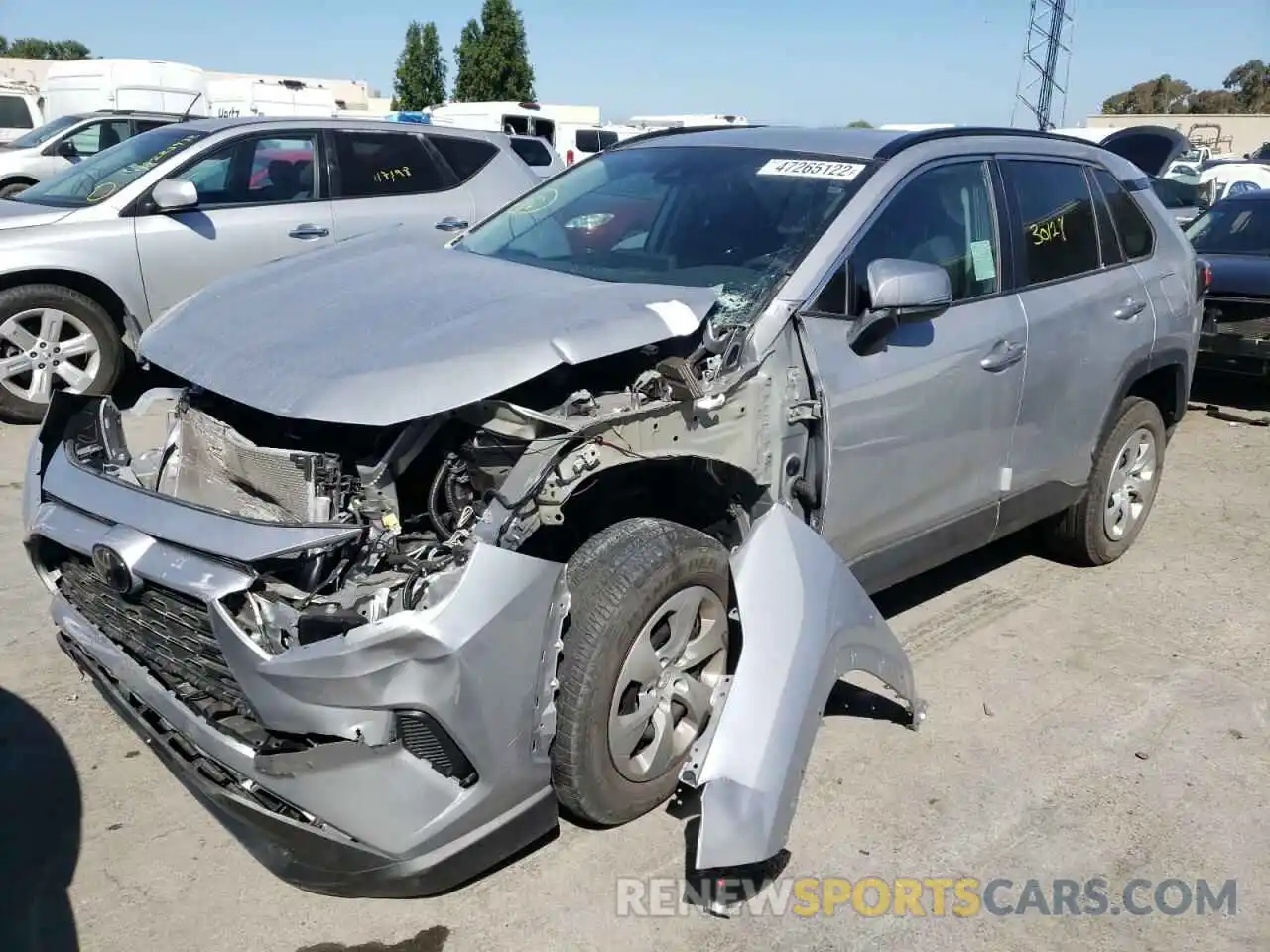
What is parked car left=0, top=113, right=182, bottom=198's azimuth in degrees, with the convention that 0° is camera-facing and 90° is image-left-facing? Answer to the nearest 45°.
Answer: approximately 45°

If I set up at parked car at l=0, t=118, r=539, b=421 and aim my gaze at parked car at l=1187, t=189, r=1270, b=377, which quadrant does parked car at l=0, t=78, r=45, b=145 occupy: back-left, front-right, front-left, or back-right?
back-left

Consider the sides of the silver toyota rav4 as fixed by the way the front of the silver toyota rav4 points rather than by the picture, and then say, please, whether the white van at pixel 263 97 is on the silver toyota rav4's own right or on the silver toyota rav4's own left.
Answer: on the silver toyota rav4's own right

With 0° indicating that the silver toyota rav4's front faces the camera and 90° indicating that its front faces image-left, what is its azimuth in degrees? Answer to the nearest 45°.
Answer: approximately 45°

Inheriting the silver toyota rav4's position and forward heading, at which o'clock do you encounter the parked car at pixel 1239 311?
The parked car is roughly at 6 o'clock from the silver toyota rav4.

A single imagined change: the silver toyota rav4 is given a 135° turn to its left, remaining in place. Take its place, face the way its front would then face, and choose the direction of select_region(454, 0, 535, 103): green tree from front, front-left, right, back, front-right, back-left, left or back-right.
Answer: left

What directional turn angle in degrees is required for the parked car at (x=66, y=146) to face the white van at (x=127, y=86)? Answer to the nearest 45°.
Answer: approximately 135° to its right

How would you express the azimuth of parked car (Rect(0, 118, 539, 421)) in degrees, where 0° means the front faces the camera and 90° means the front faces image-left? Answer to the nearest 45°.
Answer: approximately 45°
